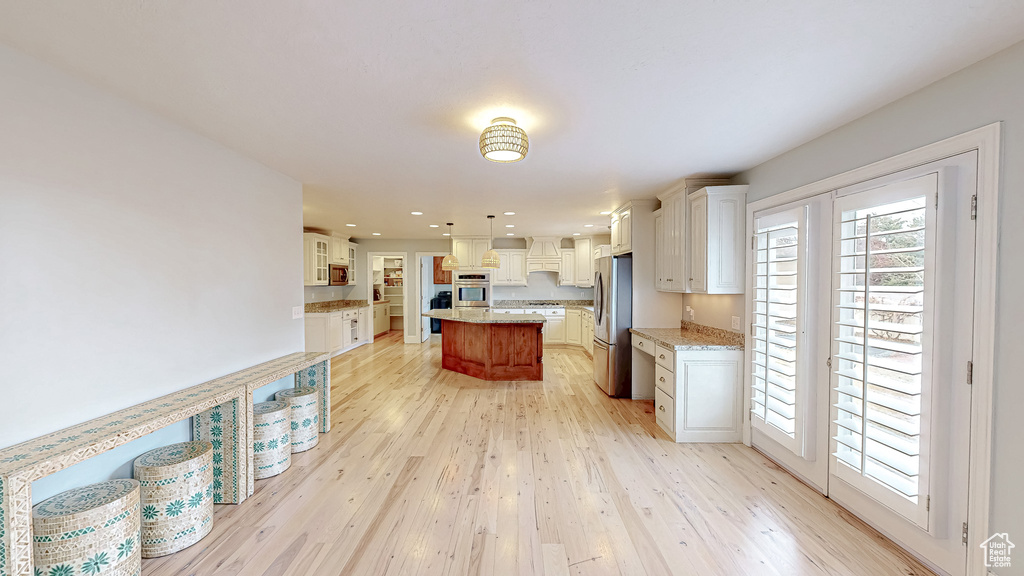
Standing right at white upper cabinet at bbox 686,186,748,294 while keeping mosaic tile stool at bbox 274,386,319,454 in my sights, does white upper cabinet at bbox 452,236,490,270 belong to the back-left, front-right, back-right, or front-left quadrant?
front-right

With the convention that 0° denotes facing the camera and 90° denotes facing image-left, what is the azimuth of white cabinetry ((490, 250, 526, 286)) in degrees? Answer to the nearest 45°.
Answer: approximately 0°

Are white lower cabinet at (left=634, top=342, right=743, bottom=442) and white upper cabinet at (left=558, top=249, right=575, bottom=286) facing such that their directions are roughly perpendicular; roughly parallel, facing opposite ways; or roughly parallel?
roughly perpendicular

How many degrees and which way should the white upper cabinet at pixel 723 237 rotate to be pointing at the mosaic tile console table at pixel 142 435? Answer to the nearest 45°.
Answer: approximately 45° to its left

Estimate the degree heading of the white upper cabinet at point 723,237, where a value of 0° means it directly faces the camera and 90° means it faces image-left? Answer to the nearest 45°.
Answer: approximately 90°

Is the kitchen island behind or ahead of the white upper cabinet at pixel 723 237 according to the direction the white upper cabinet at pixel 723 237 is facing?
ahead

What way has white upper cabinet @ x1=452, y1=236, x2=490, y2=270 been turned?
toward the camera

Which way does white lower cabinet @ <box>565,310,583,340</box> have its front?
toward the camera

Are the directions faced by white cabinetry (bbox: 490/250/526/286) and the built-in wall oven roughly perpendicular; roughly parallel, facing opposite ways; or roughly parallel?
roughly parallel
